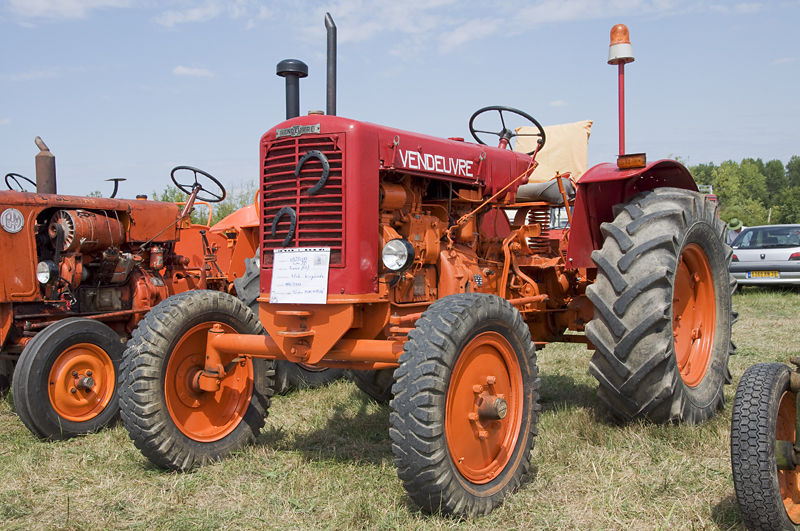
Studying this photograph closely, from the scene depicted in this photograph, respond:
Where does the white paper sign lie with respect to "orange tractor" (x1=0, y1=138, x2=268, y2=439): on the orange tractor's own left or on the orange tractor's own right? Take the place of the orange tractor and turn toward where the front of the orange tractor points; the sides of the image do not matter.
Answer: on the orange tractor's own left

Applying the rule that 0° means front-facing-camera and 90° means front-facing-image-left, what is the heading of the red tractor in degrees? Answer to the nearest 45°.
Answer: approximately 45°

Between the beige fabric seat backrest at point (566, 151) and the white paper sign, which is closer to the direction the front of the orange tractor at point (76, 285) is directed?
the white paper sign

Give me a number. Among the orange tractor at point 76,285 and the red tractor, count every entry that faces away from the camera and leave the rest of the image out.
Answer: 0

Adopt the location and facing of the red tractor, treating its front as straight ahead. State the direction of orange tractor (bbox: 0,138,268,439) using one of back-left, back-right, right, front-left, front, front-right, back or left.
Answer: right

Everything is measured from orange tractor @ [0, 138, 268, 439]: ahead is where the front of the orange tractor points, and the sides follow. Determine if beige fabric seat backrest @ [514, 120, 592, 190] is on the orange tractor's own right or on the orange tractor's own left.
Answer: on the orange tractor's own left

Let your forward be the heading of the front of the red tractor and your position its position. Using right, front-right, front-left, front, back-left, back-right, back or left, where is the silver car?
back
